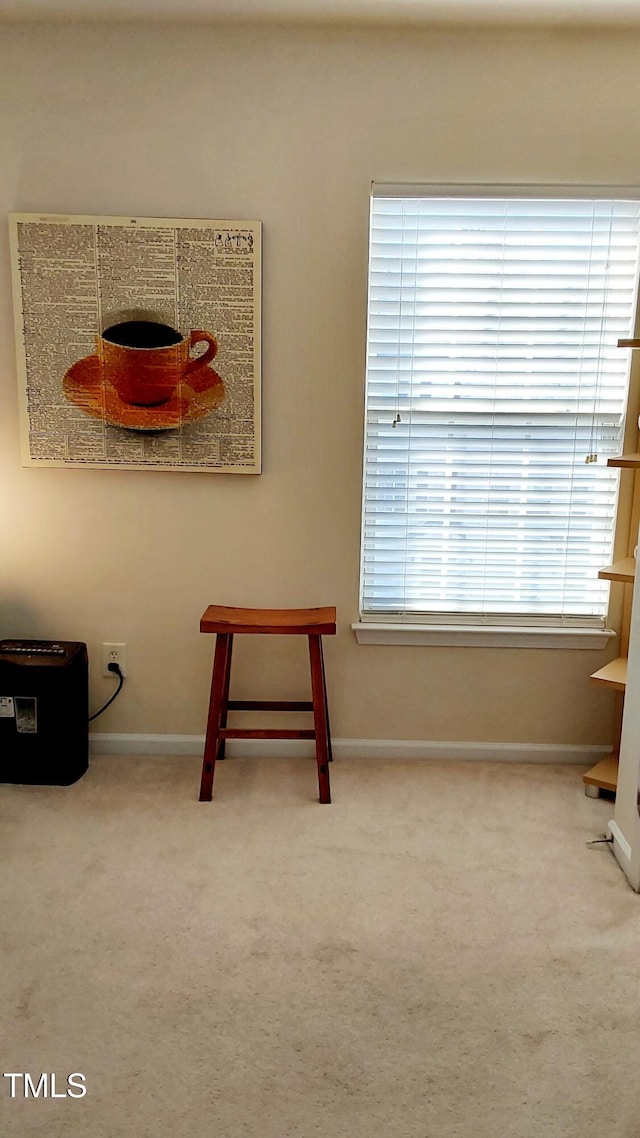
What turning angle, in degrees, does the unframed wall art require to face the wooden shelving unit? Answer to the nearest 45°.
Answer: approximately 90° to its left

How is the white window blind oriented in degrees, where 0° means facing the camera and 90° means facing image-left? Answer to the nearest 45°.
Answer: approximately 0°

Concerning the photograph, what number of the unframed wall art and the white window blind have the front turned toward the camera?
2

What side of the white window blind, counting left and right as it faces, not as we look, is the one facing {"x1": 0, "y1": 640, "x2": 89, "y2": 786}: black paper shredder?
right

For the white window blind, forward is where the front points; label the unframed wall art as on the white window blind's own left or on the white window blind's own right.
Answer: on the white window blind's own right
